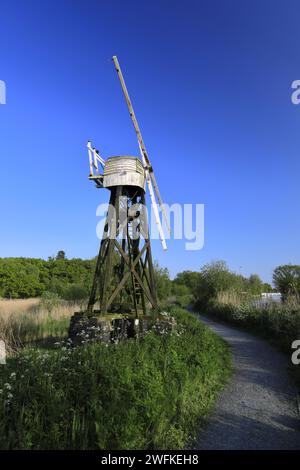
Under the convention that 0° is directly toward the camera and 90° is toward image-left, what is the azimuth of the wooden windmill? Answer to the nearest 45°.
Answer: approximately 270°

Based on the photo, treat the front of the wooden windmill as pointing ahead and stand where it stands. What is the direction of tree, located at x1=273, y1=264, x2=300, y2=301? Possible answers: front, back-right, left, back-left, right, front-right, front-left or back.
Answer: front-left
